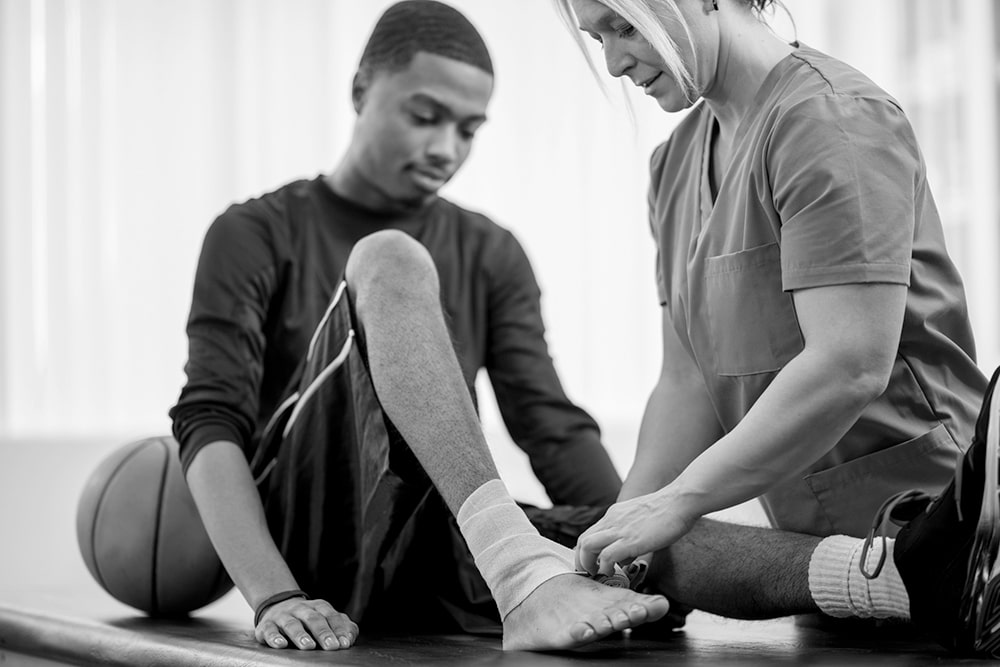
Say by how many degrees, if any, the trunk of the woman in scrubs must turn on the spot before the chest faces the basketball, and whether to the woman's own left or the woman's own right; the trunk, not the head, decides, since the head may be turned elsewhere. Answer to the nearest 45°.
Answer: approximately 45° to the woman's own right

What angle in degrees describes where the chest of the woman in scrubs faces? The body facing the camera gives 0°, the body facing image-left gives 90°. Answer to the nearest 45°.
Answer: approximately 45°
